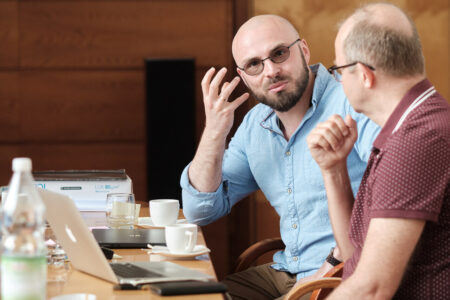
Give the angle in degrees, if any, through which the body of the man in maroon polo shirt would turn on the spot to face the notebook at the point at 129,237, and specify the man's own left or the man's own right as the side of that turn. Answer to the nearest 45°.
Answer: approximately 45° to the man's own right

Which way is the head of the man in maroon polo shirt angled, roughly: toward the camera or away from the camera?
away from the camera

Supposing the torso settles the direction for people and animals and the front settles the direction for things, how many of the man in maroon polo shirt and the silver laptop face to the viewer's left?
1

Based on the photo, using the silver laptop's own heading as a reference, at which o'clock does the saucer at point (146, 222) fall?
The saucer is roughly at 11 o'clock from the silver laptop.

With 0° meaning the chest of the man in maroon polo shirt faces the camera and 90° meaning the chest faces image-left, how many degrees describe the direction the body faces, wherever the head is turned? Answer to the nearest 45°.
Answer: approximately 90°

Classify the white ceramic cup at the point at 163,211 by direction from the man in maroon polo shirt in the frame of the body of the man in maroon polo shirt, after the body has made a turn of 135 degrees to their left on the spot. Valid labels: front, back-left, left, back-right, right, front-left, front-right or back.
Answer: back

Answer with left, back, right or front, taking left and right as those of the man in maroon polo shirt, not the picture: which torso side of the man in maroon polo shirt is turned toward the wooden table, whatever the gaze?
front

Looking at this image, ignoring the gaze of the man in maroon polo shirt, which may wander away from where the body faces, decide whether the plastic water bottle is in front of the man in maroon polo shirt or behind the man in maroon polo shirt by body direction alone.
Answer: in front

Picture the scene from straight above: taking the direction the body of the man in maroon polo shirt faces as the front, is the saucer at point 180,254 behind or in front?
in front

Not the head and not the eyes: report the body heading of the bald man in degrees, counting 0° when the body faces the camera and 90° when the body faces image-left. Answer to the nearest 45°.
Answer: approximately 45°

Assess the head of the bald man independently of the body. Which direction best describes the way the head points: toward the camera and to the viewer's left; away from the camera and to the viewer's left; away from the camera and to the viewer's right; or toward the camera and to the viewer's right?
toward the camera and to the viewer's right
